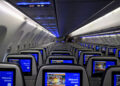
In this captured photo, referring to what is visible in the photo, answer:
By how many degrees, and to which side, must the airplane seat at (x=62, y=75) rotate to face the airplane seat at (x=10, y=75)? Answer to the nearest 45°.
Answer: approximately 90° to its left

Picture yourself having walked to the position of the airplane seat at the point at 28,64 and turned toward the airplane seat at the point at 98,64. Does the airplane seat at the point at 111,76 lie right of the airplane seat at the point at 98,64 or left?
right

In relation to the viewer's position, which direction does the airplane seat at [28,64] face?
facing away from the viewer

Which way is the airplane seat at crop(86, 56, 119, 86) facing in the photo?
away from the camera

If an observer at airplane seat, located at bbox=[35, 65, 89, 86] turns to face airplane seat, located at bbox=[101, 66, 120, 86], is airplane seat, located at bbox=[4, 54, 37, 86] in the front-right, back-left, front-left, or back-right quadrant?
back-left

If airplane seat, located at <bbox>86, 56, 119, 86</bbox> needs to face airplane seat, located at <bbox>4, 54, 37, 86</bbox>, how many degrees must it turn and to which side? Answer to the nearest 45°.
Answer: approximately 90° to its left

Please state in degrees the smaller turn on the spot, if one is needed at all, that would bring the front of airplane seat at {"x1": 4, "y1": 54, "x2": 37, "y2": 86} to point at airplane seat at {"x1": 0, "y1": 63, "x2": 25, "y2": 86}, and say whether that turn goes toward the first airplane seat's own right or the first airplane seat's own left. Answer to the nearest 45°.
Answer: approximately 180°

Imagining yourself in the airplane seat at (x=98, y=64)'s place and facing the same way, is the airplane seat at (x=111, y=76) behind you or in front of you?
behind

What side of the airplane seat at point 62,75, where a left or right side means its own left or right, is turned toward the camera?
back

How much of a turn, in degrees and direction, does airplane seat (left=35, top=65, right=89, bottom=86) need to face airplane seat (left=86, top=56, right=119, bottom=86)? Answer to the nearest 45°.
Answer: approximately 45° to its right
